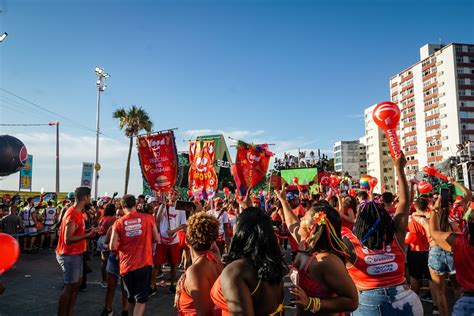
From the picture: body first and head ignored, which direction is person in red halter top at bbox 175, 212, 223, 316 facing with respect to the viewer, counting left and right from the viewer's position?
facing away from the viewer and to the left of the viewer

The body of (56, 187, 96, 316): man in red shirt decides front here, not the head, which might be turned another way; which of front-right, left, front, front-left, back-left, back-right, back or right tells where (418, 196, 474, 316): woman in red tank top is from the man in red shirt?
front-right

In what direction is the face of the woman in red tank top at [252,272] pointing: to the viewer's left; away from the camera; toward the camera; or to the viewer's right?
away from the camera

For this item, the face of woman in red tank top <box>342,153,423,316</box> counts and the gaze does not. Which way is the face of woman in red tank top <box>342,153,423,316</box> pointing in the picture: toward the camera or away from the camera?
away from the camera

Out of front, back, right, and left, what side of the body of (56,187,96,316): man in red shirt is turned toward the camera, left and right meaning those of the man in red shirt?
right

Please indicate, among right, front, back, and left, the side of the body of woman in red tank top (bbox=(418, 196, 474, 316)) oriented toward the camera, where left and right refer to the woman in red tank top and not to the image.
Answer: back

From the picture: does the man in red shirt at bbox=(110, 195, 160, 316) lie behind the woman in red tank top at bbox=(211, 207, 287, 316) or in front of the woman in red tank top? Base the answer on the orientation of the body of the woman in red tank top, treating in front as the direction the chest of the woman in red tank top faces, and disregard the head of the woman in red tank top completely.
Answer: in front

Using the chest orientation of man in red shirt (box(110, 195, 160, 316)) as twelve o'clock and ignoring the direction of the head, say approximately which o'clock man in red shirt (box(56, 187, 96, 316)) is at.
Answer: man in red shirt (box(56, 187, 96, 316)) is roughly at 10 o'clock from man in red shirt (box(110, 195, 160, 316)).

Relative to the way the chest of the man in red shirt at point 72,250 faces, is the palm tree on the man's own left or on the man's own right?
on the man's own left

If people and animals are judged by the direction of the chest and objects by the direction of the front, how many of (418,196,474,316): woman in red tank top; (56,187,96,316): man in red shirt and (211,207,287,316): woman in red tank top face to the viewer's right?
1

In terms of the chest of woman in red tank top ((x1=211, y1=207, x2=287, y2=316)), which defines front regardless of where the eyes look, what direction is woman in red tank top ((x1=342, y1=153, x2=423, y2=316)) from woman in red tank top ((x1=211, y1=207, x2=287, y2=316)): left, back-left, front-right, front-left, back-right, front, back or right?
right

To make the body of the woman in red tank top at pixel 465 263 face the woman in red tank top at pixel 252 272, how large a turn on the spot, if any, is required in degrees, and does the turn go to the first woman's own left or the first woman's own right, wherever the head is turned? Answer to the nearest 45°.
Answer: approximately 135° to the first woman's own left

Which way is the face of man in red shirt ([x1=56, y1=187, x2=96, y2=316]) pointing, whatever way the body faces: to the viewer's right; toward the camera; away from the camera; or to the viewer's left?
to the viewer's right

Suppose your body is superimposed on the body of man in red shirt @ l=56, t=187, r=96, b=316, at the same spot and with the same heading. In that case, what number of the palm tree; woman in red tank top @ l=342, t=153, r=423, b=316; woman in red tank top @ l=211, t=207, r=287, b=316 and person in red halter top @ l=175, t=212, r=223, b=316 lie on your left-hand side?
1

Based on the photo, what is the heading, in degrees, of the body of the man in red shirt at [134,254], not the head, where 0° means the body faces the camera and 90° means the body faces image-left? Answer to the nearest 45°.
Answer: approximately 180°

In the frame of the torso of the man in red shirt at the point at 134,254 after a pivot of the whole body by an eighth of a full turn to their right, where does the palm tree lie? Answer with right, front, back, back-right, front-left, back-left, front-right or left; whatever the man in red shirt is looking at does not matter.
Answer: front-left

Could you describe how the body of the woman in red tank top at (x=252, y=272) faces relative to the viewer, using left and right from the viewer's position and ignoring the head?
facing away from the viewer and to the left of the viewer

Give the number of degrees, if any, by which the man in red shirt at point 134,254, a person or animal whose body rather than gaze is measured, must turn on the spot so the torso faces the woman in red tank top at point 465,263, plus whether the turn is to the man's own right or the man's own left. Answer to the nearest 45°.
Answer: approximately 135° to the man's own right
